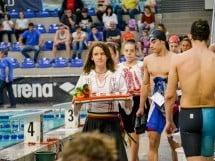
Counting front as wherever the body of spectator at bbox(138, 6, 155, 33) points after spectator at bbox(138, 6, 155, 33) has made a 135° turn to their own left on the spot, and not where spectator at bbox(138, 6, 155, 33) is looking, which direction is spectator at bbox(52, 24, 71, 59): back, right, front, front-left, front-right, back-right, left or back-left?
back-left

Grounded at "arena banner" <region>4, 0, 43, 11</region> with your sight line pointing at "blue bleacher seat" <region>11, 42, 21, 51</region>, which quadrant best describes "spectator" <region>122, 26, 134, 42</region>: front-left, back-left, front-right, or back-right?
front-left

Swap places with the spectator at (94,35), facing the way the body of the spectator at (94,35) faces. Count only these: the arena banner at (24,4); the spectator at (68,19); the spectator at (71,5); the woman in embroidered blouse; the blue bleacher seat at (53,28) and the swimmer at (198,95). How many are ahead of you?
2

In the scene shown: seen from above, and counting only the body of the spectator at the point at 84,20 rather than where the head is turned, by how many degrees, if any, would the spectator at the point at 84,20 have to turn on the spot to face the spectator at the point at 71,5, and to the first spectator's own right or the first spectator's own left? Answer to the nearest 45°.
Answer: approximately 135° to the first spectator's own right

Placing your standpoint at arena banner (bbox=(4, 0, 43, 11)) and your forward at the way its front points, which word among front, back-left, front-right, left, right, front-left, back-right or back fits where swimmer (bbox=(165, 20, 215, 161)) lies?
front

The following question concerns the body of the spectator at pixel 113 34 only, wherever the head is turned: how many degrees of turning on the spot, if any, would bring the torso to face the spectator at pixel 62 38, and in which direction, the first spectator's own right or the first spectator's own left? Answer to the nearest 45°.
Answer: approximately 90° to the first spectator's own right

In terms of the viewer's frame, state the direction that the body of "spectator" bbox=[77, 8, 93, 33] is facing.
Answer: toward the camera

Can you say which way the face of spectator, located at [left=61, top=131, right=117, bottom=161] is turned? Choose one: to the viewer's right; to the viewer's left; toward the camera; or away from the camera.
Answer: away from the camera

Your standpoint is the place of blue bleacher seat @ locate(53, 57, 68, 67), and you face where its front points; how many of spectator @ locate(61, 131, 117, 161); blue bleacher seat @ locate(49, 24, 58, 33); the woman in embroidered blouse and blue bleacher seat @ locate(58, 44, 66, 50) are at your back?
2

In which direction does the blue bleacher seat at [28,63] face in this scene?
toward the camera
